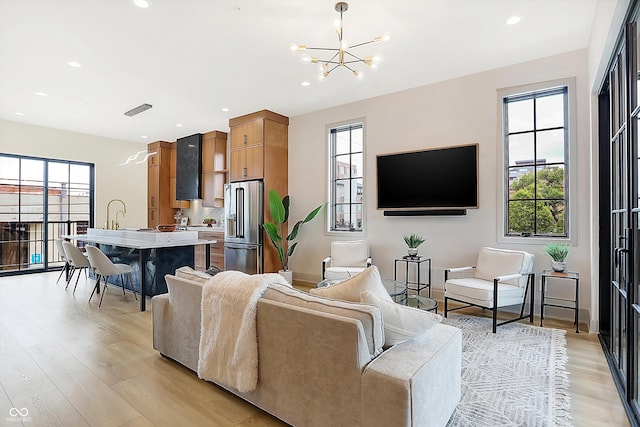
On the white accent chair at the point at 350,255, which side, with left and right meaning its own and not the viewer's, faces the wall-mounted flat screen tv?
left

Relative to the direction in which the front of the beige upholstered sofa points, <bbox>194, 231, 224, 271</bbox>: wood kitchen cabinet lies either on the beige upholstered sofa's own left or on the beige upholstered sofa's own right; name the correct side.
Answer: on the beige upholstered sofa's own left

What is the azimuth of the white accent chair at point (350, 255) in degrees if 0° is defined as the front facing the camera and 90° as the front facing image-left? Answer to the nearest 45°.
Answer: approximately 0°

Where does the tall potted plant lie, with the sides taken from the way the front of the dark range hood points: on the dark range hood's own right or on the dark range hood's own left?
on the dark range hood's own left

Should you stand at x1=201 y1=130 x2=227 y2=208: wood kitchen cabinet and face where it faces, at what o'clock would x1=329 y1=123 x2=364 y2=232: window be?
The window is roughly at 9 o'clock from the wood kitchen cabinet.

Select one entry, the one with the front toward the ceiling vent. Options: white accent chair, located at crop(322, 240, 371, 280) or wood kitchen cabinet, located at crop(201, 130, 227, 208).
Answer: the wood kitchen cabinet

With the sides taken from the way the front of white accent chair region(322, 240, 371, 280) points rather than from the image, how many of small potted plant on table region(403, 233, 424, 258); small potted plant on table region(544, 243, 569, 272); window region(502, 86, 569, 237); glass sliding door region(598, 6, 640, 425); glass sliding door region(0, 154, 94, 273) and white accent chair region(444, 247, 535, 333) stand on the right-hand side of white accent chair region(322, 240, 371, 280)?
1

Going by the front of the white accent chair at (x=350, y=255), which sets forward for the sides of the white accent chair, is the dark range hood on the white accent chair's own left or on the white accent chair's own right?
on the white accent chair's own right

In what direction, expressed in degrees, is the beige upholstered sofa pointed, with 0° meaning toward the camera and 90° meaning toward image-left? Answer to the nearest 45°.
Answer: approximately 225°

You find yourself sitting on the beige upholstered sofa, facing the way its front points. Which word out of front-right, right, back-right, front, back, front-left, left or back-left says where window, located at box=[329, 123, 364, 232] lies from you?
front-left

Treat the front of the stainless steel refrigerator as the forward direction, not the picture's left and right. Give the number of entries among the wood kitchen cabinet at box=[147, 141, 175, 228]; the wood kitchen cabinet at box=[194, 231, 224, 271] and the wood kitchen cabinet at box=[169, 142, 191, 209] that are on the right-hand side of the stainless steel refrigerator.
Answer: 3

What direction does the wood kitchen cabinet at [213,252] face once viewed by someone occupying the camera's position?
facing the viewer and to the left of the viewer

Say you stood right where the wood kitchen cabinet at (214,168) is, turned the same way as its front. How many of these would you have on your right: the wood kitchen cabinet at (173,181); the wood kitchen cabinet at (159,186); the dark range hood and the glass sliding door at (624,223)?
3

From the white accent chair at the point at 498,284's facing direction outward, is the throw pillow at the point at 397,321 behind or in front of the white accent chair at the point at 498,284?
in front

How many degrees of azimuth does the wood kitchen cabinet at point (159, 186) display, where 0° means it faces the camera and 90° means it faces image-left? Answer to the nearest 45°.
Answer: approximately 45°

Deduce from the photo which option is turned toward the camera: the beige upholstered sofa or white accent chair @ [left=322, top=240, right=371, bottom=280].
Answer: the white accent chair

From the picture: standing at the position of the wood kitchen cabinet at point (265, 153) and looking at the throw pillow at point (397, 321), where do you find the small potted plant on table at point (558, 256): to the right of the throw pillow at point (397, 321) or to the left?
left

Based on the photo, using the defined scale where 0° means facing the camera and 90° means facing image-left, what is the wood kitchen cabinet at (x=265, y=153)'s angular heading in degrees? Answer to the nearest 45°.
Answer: approximately 45°

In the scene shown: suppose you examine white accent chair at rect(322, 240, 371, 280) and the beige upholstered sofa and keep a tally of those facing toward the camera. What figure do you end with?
1

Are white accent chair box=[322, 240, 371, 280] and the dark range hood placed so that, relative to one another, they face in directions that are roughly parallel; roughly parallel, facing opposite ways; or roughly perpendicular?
roughly parallel
